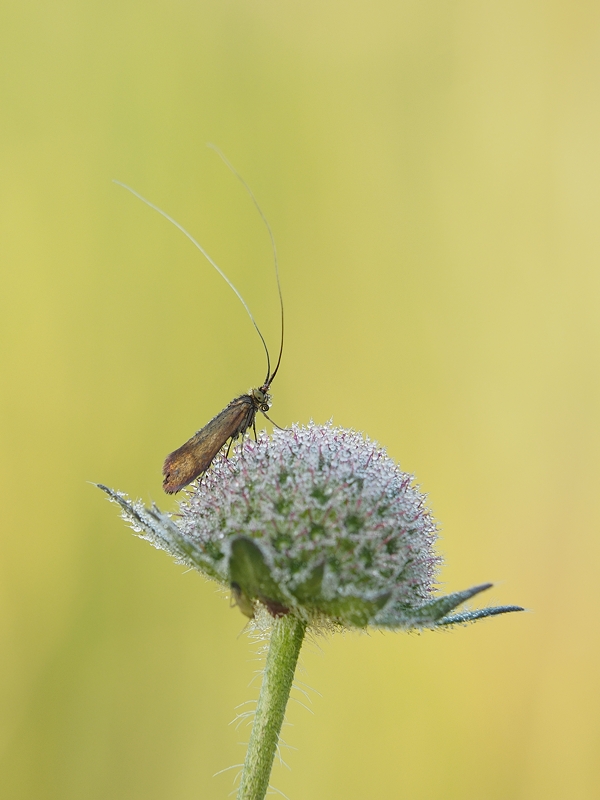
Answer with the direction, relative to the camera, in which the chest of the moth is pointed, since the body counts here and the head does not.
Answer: to the viewer's right
